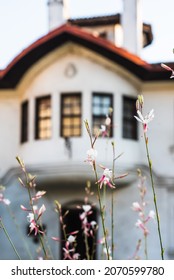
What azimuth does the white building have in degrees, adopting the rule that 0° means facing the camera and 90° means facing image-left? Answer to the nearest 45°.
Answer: approximately 0°
